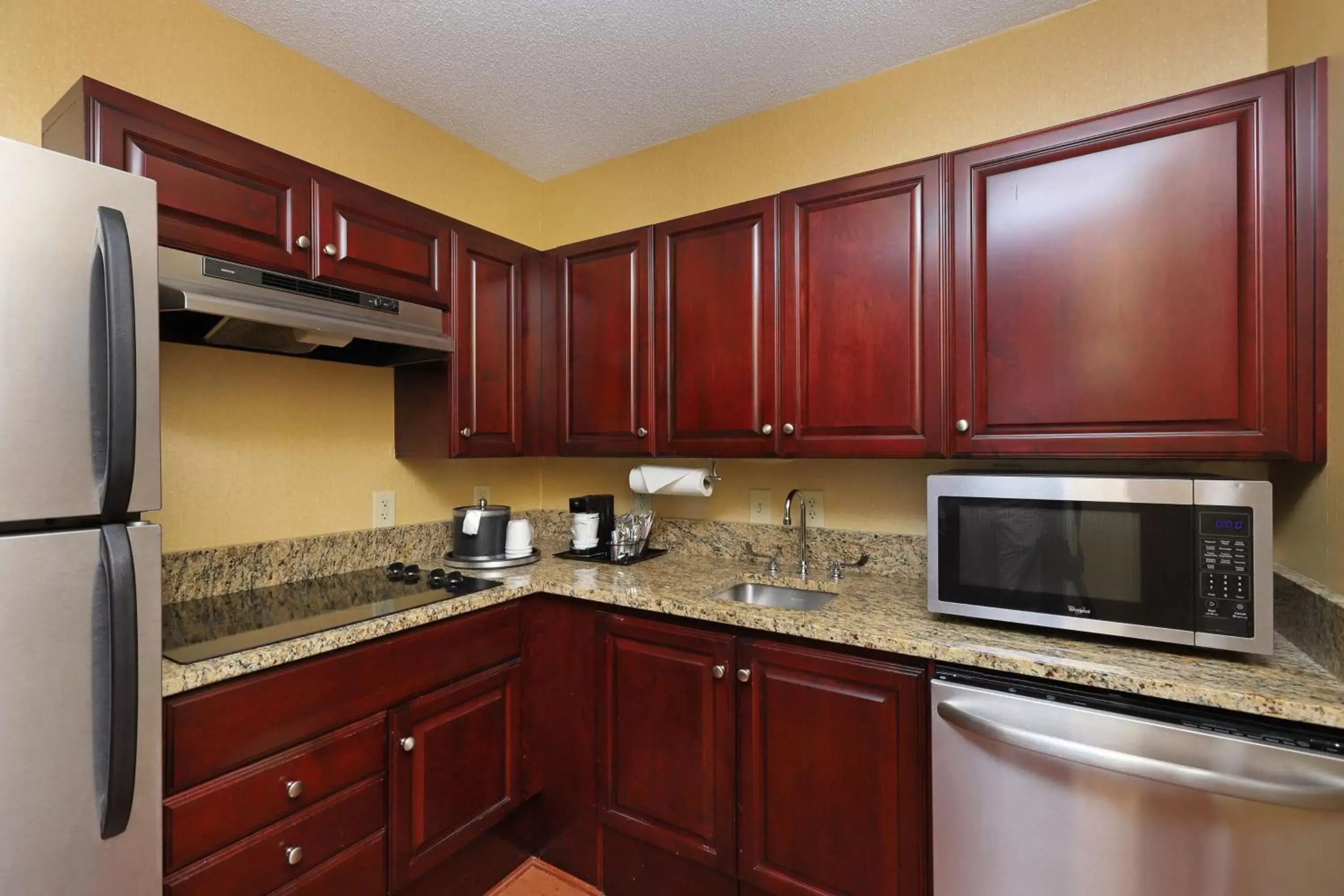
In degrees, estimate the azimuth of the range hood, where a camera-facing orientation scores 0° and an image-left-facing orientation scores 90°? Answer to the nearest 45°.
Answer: approximately 315°

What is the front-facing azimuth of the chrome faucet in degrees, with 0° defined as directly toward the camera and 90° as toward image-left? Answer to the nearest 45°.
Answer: approximately 45°

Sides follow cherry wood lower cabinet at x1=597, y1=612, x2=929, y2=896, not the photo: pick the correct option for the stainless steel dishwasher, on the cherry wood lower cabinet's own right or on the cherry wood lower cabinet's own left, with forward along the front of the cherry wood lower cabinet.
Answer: on the cherry wood lower cabinet's own left

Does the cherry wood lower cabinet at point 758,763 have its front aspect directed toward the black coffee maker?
no

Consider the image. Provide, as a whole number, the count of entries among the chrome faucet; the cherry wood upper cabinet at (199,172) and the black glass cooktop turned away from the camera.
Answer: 0

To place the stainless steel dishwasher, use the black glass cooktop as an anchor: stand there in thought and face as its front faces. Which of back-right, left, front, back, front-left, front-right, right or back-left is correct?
front

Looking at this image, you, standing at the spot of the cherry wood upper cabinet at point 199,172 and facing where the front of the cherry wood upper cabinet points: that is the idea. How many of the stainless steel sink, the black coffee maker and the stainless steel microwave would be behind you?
0

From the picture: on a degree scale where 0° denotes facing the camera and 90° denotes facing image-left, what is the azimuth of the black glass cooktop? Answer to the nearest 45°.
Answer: approximately 315°

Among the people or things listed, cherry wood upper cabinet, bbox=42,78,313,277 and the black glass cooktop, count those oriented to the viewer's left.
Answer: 0

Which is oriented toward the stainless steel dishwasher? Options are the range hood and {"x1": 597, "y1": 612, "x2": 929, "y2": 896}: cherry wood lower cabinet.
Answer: the range hood

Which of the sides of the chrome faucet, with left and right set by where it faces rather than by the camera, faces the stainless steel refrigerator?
front

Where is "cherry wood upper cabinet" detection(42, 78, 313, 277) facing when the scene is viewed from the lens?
facing the viewer and to the right of the viewer

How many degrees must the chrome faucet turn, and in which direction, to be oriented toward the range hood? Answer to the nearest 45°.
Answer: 0° — it already faces it

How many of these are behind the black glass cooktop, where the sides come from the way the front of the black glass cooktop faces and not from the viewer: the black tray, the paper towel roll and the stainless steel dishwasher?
0

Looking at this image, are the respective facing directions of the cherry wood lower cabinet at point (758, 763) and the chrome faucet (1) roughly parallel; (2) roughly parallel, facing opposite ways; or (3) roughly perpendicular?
roughly parallel

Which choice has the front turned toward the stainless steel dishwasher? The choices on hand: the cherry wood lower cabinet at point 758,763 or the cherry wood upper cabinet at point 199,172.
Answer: the cherry wood upper cabinet

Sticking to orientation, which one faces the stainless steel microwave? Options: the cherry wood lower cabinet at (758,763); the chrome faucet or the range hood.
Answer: the range hood

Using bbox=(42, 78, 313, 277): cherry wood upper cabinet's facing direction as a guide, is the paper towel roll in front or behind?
in front
